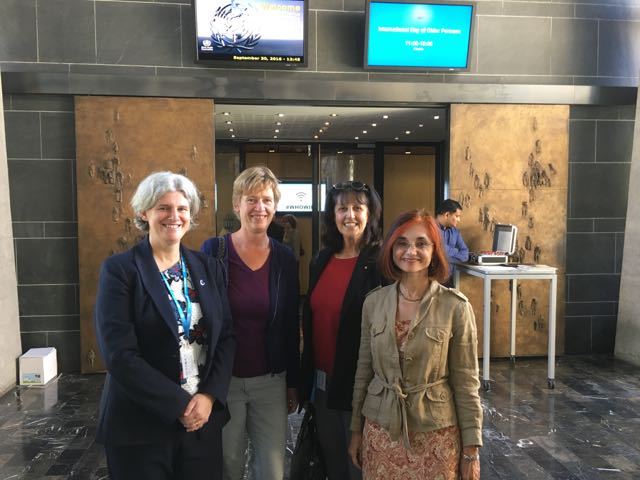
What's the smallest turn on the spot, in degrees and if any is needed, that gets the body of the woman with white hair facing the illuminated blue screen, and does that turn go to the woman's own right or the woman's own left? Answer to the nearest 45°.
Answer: approximately 90° to the woman's own left

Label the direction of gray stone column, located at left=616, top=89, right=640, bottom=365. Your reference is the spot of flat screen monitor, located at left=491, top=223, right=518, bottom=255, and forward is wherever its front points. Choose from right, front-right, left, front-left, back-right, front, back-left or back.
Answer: back

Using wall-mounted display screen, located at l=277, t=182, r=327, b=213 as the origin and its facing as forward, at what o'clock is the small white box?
The small white box is roughly at 1 o'clock from the wall-mounted display screen.

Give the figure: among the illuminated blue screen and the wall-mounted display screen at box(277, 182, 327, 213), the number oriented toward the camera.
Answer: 2

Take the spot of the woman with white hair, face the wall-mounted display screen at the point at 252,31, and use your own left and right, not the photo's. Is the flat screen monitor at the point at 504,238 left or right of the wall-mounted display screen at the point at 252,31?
right

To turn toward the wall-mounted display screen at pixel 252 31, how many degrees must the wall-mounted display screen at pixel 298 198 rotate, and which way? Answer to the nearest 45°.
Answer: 0° — it already faces it

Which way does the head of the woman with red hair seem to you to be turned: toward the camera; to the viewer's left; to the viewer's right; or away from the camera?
toward the camera

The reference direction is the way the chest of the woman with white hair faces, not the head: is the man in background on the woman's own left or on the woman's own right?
on the woman's own left

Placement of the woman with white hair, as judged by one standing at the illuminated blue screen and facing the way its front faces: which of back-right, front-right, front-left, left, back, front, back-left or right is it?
front

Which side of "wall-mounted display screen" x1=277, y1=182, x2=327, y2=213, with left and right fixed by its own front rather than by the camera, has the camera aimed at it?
front

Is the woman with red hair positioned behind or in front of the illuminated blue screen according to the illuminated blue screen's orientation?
in front

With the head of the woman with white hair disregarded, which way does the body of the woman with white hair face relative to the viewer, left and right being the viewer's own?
facing the viewer and to the right of the viewer

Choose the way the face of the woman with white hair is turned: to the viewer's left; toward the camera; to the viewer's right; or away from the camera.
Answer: toward the camera

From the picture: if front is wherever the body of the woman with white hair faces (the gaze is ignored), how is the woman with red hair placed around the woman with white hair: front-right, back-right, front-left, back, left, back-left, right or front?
front-left

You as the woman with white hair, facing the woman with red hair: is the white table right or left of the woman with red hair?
left

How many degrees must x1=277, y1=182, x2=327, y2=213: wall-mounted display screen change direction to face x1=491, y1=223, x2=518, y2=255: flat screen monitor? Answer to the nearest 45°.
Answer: approximately 45° to its left
